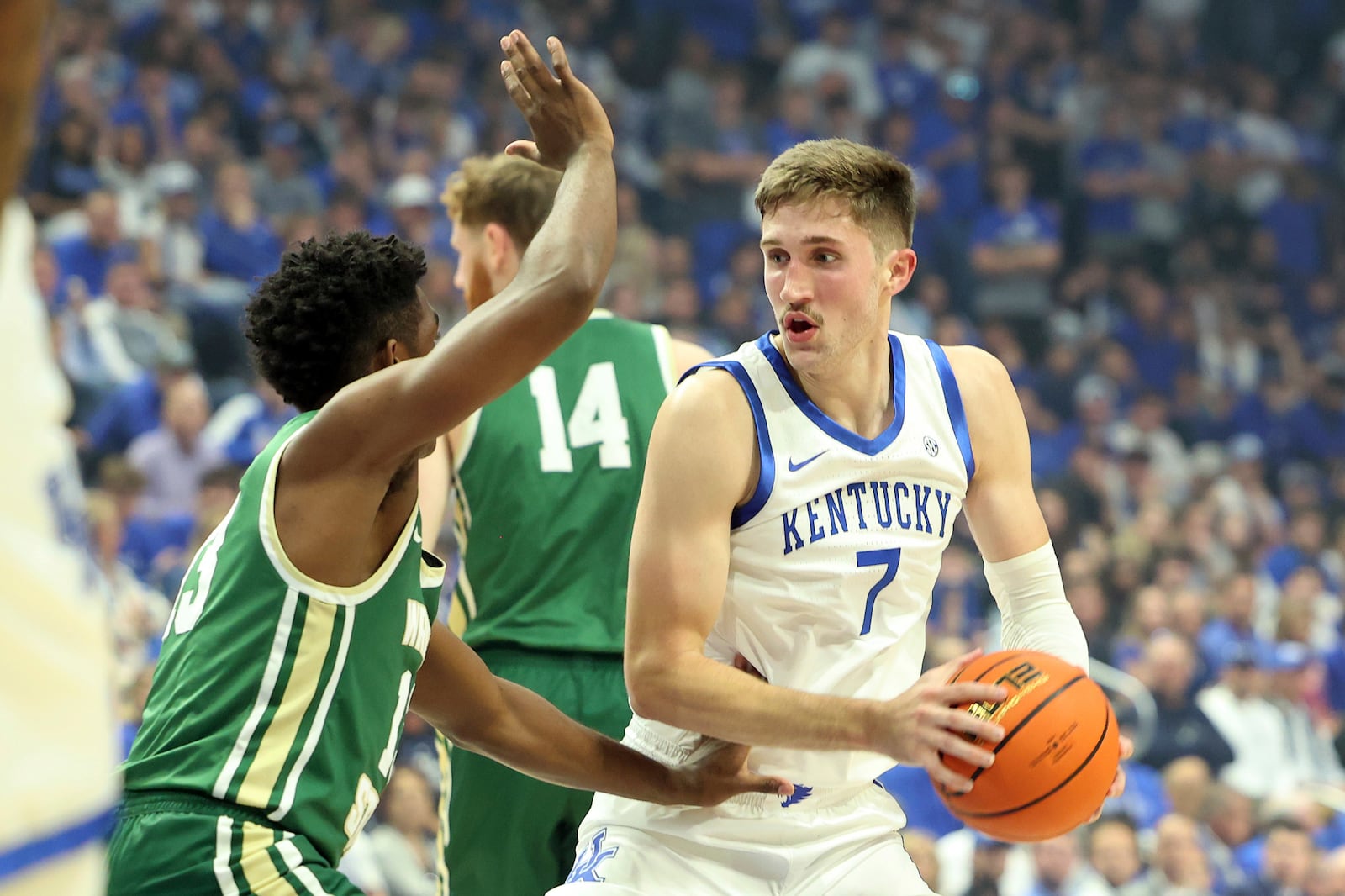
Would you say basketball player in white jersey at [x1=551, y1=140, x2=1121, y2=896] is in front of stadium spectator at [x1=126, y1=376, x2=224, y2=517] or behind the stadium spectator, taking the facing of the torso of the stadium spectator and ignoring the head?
in front

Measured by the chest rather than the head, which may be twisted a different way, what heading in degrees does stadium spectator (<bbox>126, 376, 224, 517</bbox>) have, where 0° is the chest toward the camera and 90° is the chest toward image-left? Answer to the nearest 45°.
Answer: approximately 0°

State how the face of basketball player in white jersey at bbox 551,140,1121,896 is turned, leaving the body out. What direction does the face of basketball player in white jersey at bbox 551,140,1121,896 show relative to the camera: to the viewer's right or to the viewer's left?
to the viewer's left
